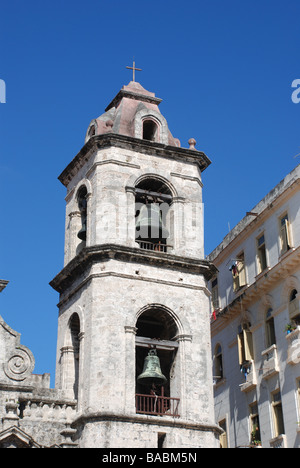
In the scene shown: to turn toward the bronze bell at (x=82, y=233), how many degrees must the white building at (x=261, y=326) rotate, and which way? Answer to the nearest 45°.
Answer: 0° — it already faces it

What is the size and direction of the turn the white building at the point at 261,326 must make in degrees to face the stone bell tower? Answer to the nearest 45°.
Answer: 0° — it already faces it

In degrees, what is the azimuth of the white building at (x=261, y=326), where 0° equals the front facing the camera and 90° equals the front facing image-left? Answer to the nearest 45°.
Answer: approximately 45°
